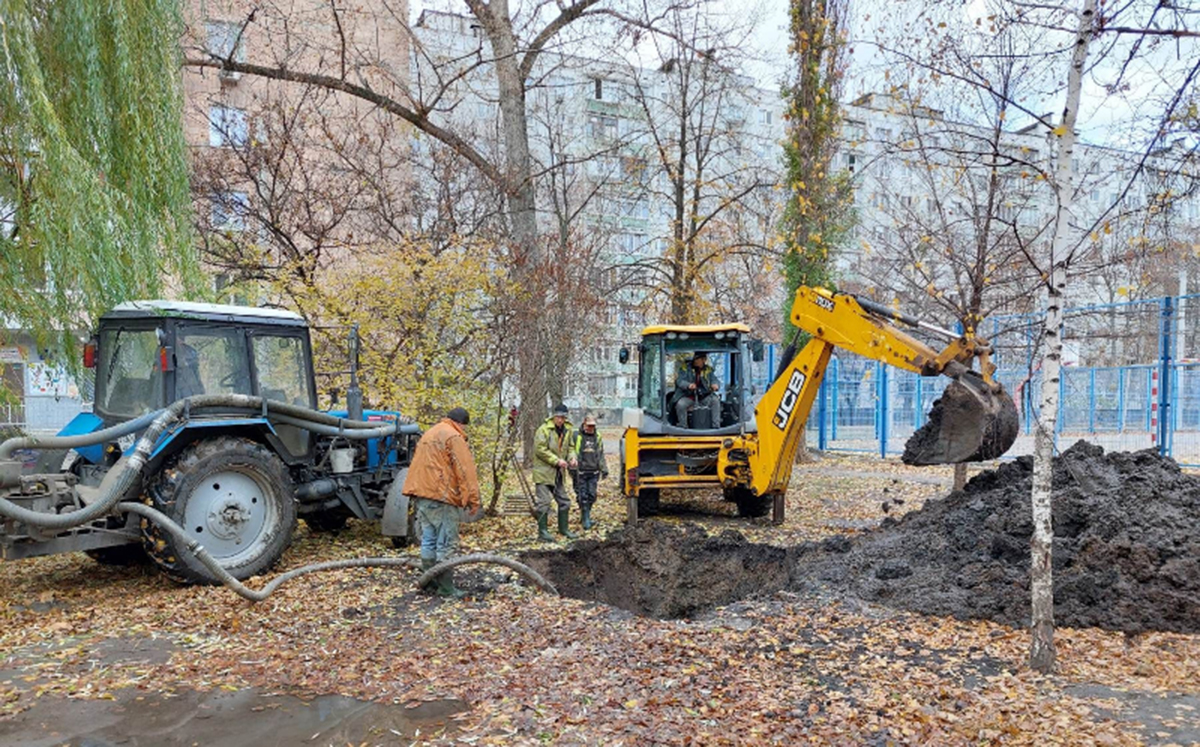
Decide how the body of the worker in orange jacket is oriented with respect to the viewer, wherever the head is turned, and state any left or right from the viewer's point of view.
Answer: facing away from the viewer and to the right of the viewer

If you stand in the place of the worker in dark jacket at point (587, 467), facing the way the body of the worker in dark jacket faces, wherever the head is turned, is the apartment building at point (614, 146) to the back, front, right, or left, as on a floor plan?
back

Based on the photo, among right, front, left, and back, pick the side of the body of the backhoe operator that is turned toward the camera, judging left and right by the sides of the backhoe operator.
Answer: front

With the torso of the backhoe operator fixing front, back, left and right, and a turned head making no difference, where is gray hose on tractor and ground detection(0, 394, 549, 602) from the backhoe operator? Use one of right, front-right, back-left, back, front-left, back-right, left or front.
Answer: front-right

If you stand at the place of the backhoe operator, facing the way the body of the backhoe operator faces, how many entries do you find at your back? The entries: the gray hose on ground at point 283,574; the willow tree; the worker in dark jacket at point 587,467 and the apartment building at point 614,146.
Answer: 1

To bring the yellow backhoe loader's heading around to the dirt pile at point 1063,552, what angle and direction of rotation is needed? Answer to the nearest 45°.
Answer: approximately 135° to its right

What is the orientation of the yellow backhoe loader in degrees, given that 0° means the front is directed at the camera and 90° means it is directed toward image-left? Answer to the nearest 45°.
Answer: approximately 180°

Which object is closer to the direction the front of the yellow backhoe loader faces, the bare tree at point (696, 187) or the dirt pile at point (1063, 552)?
the bare tree

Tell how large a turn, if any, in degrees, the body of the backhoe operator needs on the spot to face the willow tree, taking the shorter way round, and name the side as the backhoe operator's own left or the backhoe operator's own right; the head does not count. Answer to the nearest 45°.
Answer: approximately 45° to the backhoe operator's own right

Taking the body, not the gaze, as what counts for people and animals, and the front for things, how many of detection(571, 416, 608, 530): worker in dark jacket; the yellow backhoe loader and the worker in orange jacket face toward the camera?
1

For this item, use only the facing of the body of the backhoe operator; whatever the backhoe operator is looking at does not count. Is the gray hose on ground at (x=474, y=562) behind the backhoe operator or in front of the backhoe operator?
in front

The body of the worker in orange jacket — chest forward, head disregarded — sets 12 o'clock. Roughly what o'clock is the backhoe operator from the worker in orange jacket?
The backhoe operator is roughly at 12 o'clock from the worker in orange jacket.

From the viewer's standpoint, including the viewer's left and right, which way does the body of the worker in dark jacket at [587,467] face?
facing the viewer

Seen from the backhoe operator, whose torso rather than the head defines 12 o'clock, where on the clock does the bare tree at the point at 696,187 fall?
The bare tree is roughly at 6 o'clock from the backhoe operator.

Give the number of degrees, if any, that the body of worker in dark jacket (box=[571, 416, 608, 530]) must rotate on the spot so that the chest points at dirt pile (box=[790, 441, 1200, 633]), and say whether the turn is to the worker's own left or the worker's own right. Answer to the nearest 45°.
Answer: approximately 45° to the worker's own left

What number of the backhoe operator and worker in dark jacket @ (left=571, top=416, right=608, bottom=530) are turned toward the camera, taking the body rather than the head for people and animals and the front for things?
2

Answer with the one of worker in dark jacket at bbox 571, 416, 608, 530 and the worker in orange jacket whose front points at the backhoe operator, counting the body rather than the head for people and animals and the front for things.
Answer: the worker in orange jacket

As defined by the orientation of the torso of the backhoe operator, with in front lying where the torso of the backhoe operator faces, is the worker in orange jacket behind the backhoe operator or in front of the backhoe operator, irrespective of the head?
in front
